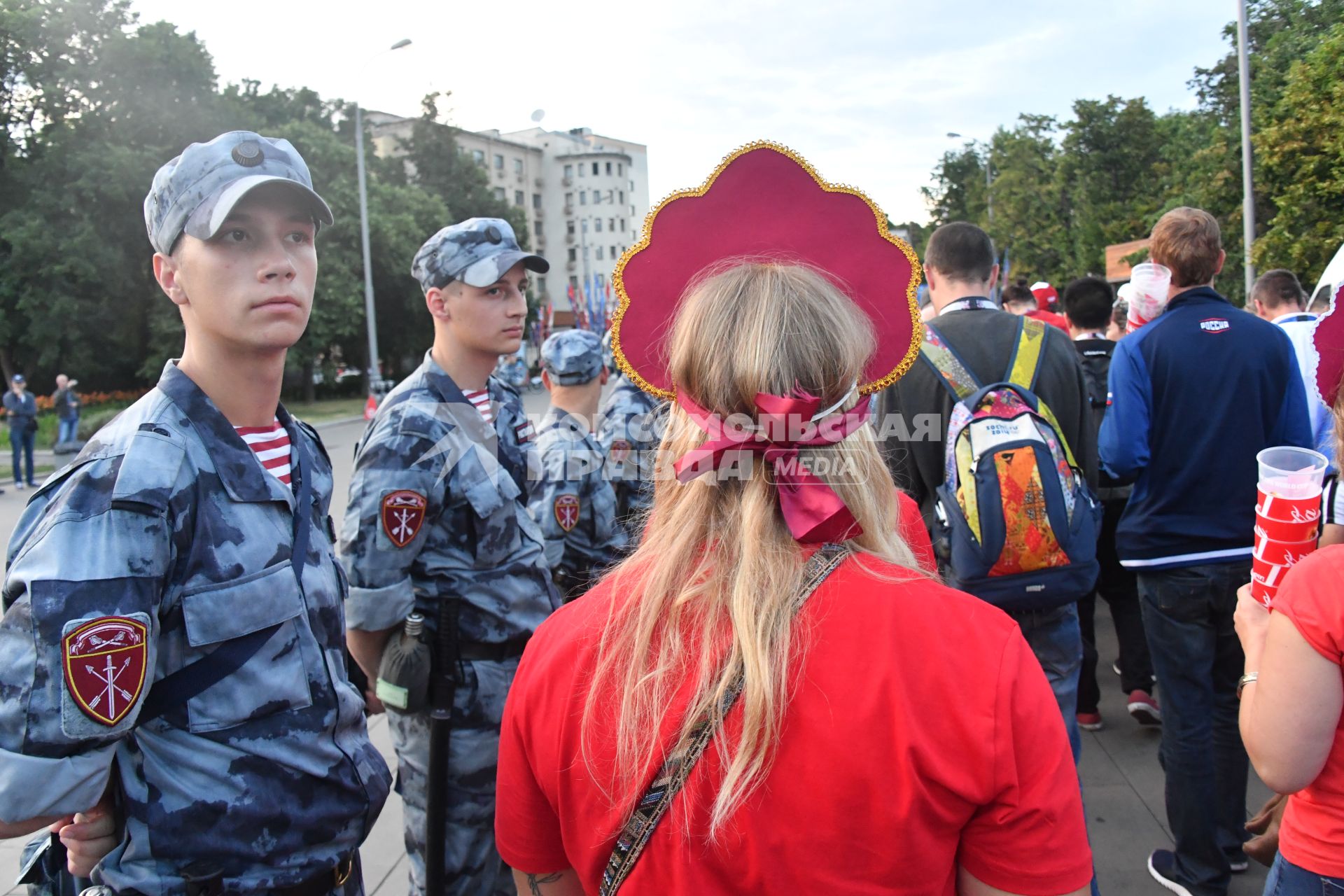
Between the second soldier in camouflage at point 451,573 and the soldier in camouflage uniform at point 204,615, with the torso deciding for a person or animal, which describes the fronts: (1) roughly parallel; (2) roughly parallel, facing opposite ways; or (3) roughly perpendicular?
roughly parallel

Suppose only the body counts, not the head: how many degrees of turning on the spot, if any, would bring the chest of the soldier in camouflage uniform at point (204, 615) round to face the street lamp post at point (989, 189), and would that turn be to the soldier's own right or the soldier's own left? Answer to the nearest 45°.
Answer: approximately 90° to the soldier's own left

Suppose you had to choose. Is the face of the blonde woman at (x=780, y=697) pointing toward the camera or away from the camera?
away from the camera

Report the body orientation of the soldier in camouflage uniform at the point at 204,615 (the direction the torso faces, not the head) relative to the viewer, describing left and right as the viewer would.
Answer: facing the viewer and to the right of the viewer

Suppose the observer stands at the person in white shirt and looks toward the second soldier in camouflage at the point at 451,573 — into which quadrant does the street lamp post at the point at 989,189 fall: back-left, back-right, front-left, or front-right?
back-right

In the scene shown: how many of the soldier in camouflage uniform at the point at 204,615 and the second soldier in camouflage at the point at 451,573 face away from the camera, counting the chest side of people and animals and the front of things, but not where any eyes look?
0

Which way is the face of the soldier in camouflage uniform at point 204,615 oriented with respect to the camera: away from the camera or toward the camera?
toward the camera

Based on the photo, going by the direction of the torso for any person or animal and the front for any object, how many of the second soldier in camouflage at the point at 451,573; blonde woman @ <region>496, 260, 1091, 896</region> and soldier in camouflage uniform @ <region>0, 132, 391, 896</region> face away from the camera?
1

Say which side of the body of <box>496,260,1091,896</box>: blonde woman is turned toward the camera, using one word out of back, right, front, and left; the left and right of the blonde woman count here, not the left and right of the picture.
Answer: back

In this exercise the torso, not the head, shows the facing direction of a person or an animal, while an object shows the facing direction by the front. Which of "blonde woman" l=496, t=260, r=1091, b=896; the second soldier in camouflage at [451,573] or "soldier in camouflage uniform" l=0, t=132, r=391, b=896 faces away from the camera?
the blonde woman

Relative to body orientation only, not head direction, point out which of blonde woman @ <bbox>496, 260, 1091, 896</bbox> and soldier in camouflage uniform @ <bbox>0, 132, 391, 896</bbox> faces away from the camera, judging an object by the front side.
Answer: the blonde woman
